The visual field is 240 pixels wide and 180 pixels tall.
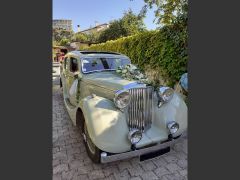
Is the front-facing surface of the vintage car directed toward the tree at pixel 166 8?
no

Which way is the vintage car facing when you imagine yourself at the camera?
facing the viewer and to the right of the viewer
